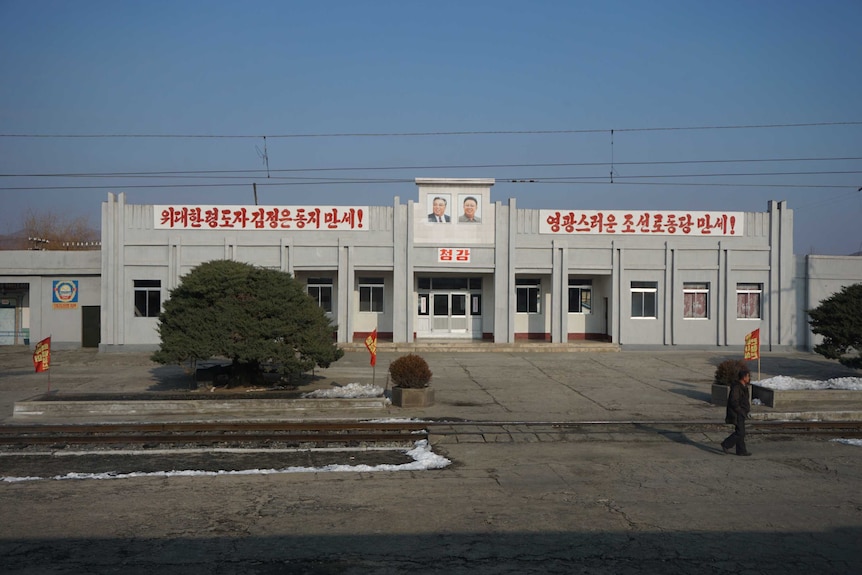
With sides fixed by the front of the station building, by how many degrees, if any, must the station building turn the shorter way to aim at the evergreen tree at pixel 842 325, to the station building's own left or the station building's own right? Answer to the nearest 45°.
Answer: approximately 45° to the station building's own left

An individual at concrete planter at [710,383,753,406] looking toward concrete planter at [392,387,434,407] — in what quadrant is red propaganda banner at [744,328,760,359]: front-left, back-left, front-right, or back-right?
back-right

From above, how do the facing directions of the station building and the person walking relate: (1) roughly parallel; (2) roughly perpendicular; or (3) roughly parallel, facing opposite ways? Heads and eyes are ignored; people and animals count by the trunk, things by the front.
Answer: roughly perpendicular

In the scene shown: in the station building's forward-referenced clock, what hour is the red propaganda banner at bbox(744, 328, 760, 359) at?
The red propaganda banner is roughly at 11 o'clock from the station building.

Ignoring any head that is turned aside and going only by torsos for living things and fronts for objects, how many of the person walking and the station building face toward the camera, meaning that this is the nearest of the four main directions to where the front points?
1

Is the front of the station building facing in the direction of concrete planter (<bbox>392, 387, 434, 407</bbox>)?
yes

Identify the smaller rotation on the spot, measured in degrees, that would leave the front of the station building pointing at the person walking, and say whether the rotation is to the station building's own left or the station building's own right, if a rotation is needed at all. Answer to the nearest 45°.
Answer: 0° — it already faces them
